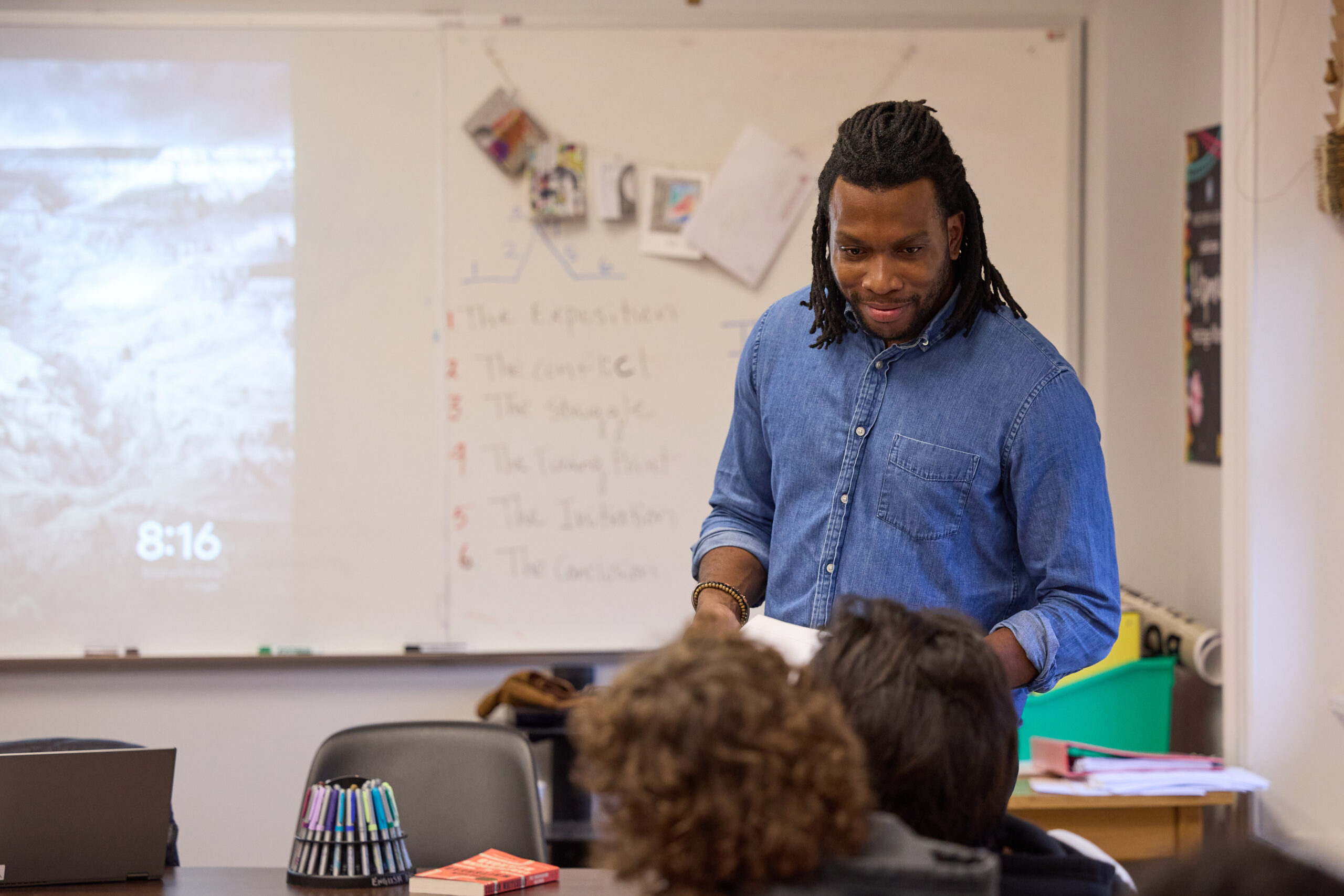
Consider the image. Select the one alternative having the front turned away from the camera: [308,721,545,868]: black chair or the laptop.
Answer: the laptop

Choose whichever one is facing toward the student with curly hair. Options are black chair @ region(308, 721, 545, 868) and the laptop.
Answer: the black chair

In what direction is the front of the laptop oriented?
away from the camera

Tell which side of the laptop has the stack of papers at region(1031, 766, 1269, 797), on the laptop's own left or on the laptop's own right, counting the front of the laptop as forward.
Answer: on the laptop's own right

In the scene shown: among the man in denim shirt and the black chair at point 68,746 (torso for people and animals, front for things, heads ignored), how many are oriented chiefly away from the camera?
0
